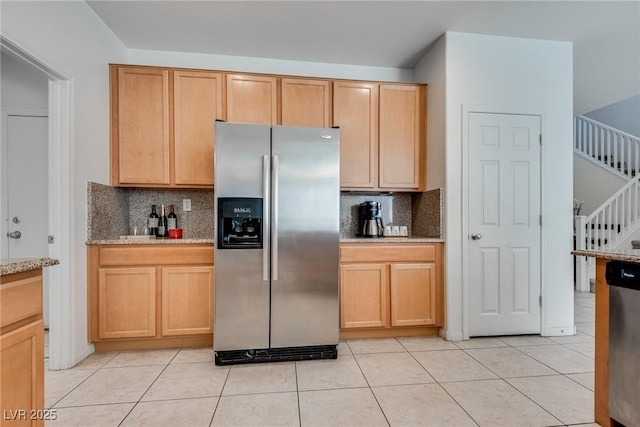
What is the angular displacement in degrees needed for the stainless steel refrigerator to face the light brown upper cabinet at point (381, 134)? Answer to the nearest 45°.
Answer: approximately 135° to its left

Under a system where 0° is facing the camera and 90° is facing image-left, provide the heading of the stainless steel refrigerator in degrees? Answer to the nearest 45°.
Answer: approximately 0°

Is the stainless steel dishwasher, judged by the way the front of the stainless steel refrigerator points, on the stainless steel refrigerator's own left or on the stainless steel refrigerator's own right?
on the stainless steel refrigerator's own left

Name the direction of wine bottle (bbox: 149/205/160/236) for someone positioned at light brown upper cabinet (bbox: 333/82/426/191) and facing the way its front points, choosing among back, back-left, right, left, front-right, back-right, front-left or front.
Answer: right

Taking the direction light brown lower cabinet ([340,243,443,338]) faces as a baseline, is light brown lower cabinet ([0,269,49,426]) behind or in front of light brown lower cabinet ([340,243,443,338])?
in front

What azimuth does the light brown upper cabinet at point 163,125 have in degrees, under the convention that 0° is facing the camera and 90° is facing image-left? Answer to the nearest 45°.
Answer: approximately 315°

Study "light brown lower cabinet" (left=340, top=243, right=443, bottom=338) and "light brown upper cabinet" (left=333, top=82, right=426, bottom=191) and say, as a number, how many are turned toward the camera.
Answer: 2

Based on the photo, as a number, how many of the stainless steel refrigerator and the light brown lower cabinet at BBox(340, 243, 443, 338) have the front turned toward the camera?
2

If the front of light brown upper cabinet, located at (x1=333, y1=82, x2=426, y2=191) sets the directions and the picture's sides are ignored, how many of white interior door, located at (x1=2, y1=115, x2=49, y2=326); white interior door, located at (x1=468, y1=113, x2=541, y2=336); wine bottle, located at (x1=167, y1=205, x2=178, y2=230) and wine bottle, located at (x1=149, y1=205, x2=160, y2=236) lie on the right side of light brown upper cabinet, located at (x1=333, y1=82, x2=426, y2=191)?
3

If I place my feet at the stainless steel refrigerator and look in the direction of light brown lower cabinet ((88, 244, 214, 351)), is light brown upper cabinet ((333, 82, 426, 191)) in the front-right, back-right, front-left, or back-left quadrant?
back-right

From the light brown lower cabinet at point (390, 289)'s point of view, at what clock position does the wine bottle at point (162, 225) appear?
The wine bottle is roughly at 3 o'clock from the light brown lower cabinet.

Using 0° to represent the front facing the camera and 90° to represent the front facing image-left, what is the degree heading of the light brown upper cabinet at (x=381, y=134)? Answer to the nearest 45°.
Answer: approximately 0°
